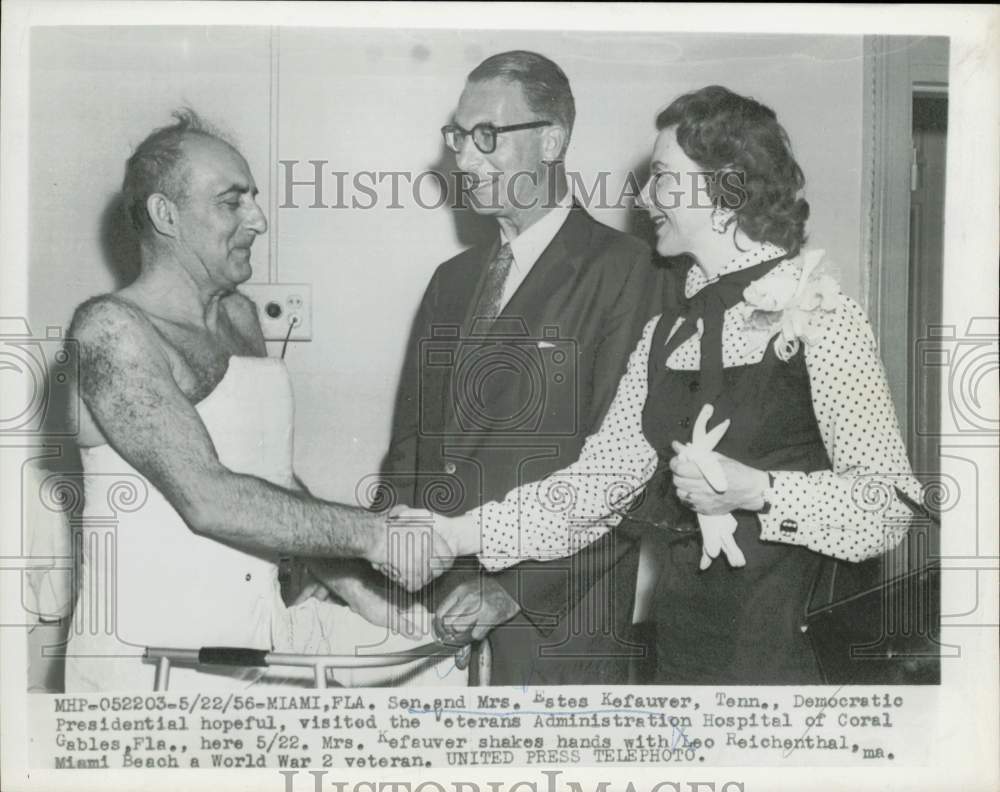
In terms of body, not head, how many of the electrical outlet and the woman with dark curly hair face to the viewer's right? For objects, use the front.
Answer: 0

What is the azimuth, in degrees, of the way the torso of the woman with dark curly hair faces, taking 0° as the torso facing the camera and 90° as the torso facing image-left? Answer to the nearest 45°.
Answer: approximately 45°

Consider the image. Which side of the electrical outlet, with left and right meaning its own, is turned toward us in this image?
front

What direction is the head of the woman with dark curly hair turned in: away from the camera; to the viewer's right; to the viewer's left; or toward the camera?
to the viewer's left

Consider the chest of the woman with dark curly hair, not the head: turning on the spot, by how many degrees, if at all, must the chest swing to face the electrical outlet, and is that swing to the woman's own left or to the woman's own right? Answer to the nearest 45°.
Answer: approximately 45° to the woman's own right

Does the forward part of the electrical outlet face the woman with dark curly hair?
no
